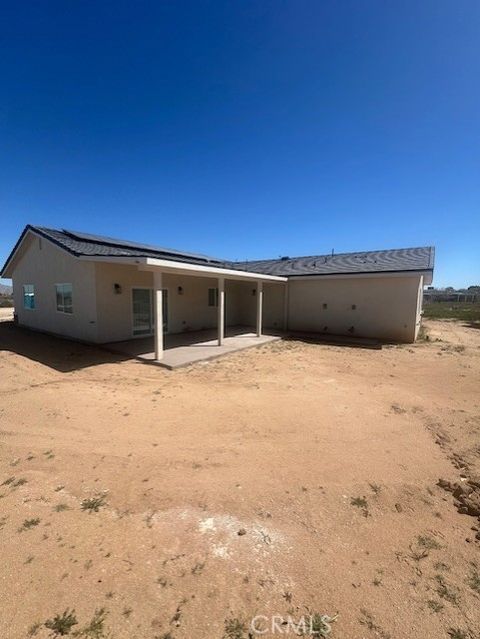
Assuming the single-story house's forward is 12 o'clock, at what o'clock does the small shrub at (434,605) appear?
The small shrub is roughly at 7 o'clock from the single-story house.

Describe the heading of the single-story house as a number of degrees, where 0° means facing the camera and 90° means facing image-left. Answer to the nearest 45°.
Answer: approximately 135°

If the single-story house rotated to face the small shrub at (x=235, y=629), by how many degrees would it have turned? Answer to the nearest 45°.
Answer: approximately 135° to its left

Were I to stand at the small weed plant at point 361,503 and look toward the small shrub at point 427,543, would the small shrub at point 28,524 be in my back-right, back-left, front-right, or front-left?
back-right

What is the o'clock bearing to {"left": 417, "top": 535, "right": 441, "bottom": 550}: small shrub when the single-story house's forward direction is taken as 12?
The small shrub is roughly at 7 o'clock from the single-story house.

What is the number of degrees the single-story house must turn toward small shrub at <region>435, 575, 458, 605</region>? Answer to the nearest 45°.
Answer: approximately 135° to its left
